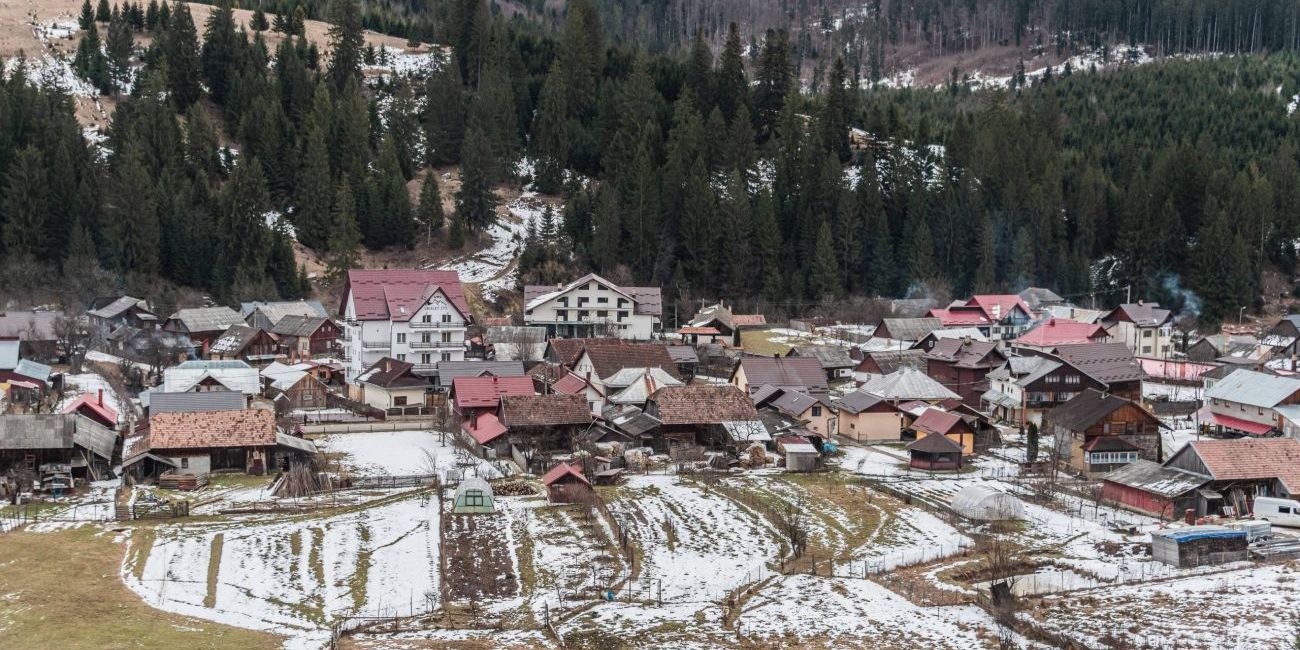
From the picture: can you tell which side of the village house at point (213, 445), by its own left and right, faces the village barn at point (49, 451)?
right

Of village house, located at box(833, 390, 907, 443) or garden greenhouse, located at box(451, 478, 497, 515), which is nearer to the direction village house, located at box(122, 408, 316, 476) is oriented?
the garden greenhouse

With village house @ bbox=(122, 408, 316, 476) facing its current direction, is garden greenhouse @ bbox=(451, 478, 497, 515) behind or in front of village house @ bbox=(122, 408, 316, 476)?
in front

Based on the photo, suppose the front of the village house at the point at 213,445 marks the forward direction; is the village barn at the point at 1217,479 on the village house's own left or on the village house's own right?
on the village house's own left

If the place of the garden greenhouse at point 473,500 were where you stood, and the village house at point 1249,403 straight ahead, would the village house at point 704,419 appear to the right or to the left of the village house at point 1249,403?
left

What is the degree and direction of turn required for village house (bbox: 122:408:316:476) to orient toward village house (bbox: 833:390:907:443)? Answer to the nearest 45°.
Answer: approximately 90° to its left

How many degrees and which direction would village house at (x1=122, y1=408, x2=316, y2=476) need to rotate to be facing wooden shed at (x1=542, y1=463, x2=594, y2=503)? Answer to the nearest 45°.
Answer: approximately 45° to its left

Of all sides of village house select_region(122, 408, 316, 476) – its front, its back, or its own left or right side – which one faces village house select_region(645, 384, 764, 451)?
left

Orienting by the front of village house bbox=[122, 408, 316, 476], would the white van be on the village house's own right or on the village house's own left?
on the village house's own left

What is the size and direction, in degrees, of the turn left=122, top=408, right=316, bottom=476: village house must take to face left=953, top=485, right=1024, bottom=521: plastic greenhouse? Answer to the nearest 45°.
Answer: approximately 45° to its left

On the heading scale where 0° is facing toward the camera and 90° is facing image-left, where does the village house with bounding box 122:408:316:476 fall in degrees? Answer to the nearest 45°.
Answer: approximately 0°

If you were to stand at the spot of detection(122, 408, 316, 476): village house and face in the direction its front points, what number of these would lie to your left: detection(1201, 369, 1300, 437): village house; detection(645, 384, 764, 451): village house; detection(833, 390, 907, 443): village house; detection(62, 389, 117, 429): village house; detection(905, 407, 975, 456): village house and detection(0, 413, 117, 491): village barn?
4

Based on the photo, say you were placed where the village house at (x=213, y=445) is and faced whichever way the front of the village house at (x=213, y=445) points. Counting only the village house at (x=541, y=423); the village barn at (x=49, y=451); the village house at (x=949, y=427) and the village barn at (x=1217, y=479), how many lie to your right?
1

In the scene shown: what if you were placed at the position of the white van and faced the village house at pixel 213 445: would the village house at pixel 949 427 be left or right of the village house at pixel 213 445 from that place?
right

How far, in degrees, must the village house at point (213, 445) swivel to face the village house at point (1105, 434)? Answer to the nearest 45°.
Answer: approximately 90° to its left

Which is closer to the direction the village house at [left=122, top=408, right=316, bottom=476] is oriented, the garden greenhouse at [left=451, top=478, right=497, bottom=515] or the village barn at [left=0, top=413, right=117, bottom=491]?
the garden greenhouse

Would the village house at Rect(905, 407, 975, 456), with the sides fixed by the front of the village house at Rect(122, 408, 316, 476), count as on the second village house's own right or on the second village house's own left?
on the second village house's own left

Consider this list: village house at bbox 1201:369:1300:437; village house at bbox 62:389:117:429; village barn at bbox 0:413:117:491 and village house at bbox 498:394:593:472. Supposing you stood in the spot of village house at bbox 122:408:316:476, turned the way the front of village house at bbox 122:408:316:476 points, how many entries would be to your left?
2
